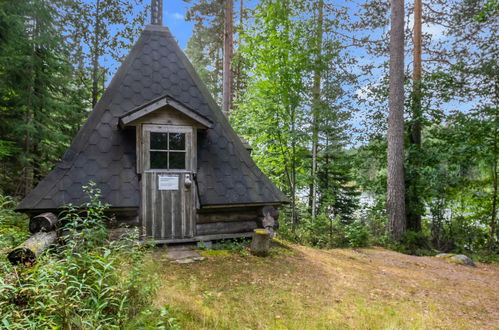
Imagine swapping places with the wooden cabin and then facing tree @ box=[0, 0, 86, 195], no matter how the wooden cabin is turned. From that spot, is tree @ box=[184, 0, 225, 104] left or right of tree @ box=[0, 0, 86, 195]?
right

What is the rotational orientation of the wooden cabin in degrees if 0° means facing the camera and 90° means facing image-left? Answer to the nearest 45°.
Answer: approximately 0°

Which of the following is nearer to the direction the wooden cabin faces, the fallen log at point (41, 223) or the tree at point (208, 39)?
the fallen log

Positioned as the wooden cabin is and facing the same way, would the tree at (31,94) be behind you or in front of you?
behind

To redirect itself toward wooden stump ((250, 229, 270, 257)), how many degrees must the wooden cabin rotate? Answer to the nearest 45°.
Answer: approximately 90° to its left

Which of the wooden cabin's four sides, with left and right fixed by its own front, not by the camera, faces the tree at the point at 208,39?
back
